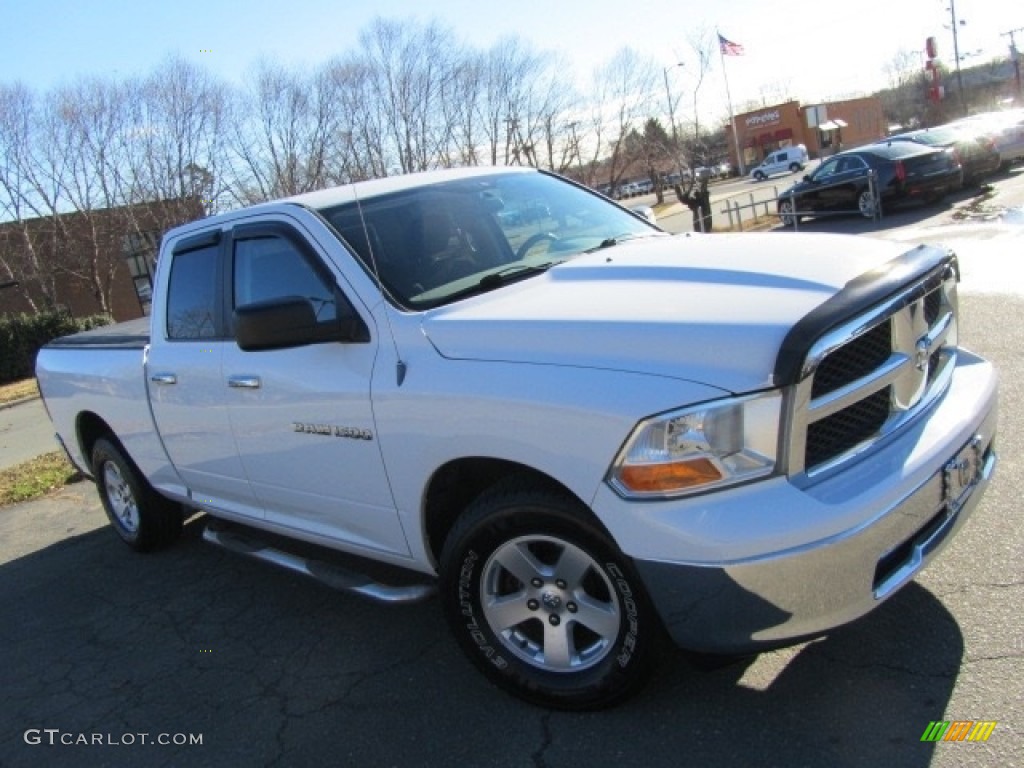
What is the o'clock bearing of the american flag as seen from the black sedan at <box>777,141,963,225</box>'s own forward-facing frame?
The american flag is roughly at 1 o'clock from the black sedan.

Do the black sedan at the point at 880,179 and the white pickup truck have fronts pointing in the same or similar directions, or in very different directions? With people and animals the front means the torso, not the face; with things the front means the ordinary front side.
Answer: very different directions

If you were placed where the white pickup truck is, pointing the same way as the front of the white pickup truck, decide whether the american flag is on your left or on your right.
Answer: on your left

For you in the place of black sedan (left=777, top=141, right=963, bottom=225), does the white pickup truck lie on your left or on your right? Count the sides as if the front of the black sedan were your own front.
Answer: on your left

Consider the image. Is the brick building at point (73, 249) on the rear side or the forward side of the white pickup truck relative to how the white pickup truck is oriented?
on the rear side

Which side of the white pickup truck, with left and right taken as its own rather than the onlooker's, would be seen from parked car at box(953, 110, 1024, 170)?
left

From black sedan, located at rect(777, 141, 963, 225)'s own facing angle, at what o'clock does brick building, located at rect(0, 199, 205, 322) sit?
The brick building is roughly at 11 o'clock from the black sedan.

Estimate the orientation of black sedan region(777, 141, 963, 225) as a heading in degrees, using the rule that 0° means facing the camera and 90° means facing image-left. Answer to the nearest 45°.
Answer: approximately 135°

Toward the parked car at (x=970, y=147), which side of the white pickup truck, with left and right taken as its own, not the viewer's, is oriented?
left

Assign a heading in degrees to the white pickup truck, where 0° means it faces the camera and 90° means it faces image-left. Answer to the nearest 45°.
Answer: approximately 315°

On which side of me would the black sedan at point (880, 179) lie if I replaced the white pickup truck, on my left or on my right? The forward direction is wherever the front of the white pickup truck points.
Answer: on my left
